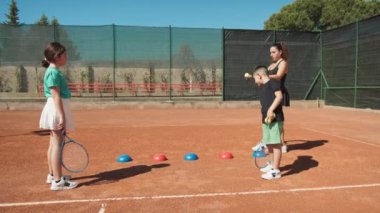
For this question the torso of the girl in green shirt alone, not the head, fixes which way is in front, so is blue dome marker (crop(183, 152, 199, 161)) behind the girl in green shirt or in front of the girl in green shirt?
in front

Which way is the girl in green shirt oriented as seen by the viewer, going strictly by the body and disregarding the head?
to the viewer's right

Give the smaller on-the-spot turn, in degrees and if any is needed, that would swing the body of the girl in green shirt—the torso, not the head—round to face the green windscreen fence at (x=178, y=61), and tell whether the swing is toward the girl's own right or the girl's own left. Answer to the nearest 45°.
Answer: approximately 45° to the girl's own left

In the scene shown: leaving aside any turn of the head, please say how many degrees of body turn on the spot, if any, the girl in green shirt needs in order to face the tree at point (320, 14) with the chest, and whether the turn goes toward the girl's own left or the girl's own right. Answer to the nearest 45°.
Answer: approximately 45° to the girl's own left

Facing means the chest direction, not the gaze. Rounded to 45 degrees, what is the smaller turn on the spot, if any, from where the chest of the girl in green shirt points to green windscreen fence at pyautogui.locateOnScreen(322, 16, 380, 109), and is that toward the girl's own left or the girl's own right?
approximately 45° to the girl's own left

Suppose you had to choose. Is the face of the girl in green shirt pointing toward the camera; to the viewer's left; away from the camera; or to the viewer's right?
to the viewer's right

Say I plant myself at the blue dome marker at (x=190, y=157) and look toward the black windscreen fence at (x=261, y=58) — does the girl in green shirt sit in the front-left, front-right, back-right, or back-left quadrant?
back-left

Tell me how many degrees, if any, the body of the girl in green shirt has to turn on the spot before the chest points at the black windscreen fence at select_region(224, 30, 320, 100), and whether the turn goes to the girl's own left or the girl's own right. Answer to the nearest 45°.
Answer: approximately 45° to the girl's own left
